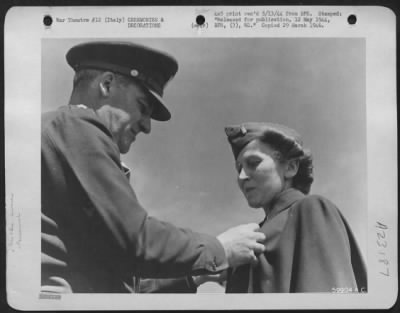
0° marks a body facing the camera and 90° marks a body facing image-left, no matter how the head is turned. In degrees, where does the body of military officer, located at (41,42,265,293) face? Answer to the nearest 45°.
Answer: approximately 270°

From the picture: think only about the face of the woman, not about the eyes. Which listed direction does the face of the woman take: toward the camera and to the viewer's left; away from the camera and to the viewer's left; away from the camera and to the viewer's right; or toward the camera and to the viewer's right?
toward the camera and to the viewer's left

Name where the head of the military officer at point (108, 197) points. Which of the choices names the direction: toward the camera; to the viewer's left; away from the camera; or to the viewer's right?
to the viewer's right
